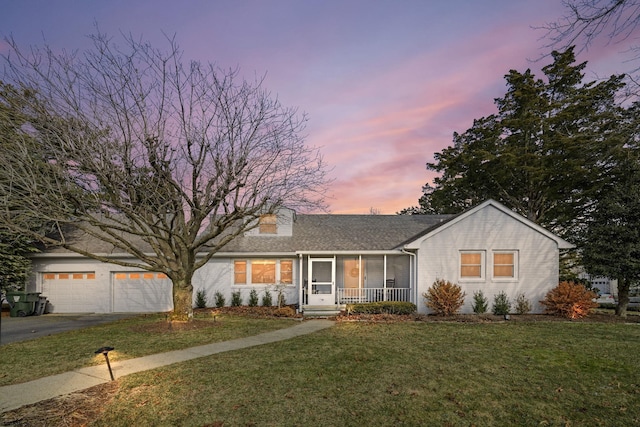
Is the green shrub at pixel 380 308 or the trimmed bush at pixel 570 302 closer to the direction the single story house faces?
the green shrub

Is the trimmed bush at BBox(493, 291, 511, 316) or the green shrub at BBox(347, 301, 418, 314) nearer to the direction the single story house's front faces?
the green shrub

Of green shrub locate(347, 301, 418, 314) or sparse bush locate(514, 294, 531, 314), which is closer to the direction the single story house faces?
the green shrub

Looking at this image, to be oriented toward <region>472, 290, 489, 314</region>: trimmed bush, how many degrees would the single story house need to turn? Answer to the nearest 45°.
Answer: approximately 45° to its left

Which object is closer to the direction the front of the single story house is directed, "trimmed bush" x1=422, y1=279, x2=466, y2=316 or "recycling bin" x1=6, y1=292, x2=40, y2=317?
the trimmed bush

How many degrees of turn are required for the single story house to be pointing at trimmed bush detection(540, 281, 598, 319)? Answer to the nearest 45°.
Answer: approximately 45° to its left

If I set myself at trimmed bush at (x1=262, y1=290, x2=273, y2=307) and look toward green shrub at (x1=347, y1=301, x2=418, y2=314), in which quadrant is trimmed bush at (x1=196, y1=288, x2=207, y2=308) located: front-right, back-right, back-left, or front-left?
back-right

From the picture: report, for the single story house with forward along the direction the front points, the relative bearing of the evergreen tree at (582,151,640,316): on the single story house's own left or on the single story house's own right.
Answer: on the single story house's own left

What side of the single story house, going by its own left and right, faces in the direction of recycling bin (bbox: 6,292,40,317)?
right

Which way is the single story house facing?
toward the camera
